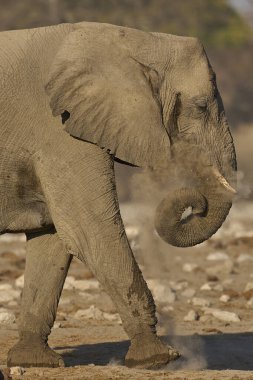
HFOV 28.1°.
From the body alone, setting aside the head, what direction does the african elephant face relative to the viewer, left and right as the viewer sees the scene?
facing to the right of the viewer

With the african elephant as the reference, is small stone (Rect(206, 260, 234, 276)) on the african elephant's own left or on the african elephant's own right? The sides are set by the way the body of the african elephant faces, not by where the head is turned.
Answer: on the african elephant's own left
